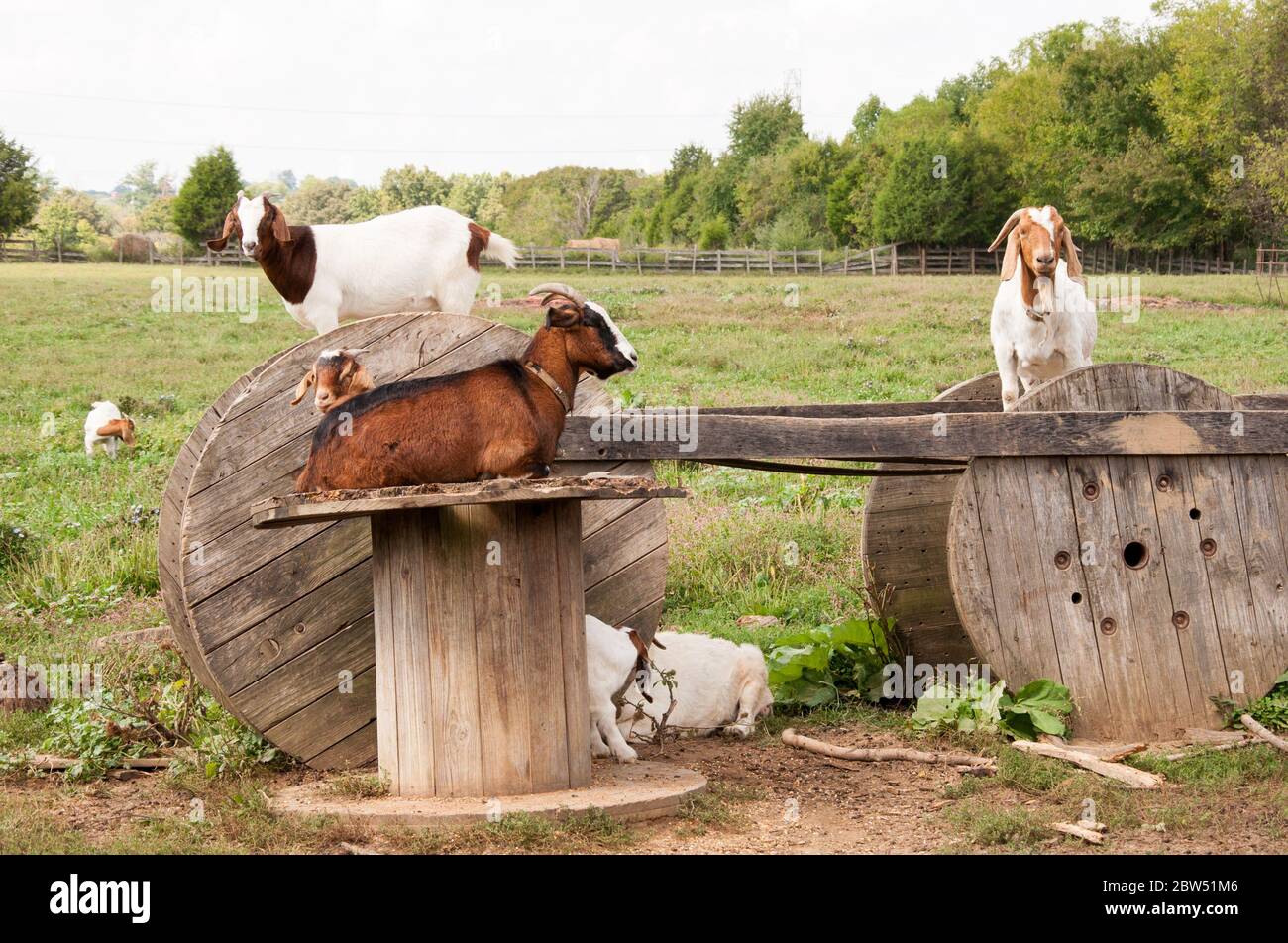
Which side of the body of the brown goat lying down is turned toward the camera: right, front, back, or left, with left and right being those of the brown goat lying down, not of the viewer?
right

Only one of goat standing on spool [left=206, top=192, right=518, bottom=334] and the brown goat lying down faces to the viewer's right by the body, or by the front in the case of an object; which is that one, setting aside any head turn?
the brown goat lying down

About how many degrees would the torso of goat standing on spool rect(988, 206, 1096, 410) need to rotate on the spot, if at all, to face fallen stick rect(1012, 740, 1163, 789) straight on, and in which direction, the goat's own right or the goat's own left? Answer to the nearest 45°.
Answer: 0° — it already faces it

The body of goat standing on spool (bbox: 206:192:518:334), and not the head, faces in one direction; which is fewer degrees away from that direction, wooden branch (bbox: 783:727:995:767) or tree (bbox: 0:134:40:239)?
the tree

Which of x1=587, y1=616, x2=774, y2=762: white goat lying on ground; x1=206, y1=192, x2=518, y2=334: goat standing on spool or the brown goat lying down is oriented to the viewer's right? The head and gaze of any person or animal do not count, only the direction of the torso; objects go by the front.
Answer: the brown goat lying down

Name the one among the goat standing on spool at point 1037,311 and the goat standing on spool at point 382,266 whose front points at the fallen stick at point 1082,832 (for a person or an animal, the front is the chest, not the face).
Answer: the goat standing on spool at point 1037,311

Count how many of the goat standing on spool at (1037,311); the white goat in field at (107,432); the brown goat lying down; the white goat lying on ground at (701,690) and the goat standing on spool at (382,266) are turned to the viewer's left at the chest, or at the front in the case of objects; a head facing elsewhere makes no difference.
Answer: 2

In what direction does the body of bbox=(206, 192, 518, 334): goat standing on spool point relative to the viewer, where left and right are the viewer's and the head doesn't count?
facing to the left of the viewer

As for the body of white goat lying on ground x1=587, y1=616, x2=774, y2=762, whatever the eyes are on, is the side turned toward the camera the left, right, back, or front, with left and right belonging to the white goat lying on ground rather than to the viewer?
left

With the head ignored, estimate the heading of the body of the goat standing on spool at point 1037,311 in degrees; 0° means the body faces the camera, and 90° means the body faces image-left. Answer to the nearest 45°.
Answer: approximately 0°

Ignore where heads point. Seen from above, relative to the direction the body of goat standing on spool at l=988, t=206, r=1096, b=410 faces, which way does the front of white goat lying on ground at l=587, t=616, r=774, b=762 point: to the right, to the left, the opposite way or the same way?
to the right
